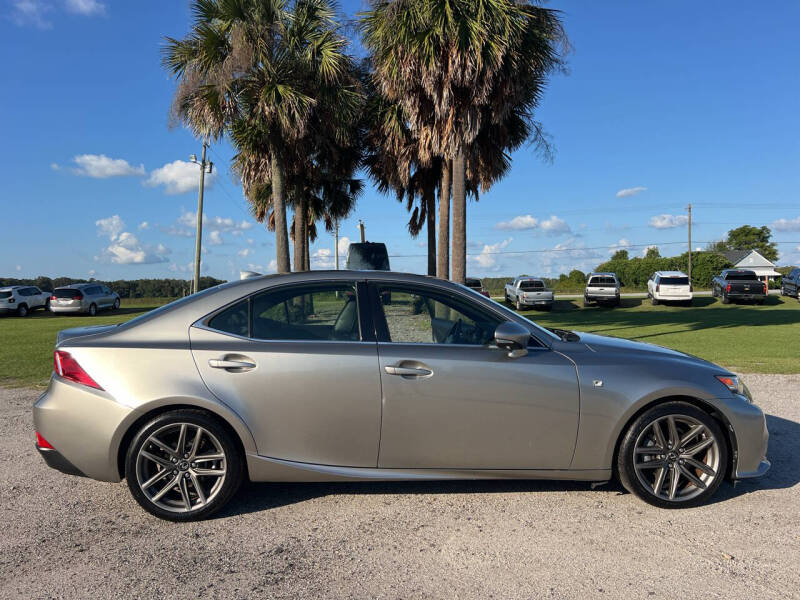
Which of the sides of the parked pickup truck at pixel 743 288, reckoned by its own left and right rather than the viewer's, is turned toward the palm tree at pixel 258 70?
left

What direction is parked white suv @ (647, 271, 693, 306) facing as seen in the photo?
away from the camera

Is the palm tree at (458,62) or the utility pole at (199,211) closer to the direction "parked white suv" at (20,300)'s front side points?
the utility pole

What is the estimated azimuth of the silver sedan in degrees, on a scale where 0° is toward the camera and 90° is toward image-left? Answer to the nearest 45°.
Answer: approximately 270°

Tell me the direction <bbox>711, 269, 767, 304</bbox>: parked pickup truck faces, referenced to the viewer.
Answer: facing away from the viewer and to the left of the viewer

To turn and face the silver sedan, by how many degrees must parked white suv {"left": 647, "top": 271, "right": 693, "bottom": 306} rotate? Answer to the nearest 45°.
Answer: approximately 180°

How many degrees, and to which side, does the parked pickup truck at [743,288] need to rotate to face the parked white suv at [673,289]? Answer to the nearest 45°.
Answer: approximately 90° to its left

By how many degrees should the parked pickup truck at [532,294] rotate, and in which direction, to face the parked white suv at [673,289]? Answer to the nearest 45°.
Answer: approximately 135° to its right

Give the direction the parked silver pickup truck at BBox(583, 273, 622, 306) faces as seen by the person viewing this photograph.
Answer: facing away from the viewer

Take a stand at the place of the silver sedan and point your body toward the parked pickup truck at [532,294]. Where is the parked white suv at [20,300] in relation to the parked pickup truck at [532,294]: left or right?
left

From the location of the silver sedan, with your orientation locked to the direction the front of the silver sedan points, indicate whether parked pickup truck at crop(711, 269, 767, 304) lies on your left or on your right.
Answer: on your left

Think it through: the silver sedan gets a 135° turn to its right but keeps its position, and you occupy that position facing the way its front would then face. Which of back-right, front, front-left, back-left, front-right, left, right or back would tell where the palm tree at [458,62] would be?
back-right

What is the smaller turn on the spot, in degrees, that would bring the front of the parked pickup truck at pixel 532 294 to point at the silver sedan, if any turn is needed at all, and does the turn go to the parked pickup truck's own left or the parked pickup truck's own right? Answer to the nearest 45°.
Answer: approximately 135° to the parked pickup truck's own left
